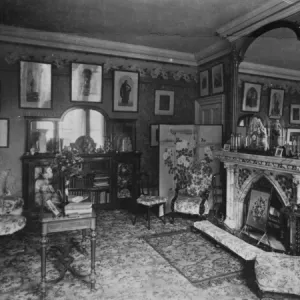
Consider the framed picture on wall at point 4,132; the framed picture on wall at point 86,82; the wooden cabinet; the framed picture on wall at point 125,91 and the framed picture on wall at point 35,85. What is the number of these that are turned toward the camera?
5

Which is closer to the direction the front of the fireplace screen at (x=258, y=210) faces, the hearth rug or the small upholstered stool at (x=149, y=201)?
the hearth rug

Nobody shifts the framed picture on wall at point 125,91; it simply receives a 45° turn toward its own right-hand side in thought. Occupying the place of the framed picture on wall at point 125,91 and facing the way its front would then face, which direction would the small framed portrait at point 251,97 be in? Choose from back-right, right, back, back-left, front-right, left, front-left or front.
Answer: left

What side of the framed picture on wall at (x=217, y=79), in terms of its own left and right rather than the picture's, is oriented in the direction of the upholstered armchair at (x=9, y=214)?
front

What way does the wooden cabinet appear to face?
toward the camera

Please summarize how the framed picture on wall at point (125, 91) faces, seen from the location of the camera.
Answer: facing the viewer

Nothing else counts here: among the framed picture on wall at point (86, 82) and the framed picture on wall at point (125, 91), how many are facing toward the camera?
2

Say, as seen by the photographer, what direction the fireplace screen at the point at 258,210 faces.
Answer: facing the viewer and to the left of the viewer

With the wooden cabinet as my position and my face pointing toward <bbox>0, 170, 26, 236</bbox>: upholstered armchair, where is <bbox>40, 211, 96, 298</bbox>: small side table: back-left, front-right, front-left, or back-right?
front-left

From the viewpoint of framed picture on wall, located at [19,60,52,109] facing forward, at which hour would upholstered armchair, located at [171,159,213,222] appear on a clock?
The upholstered armchair is roughly at 10 o'clock from the framed picture on wall.

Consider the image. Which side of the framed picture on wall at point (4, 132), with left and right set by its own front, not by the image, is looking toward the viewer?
front

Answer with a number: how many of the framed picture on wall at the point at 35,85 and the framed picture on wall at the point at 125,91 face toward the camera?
2
